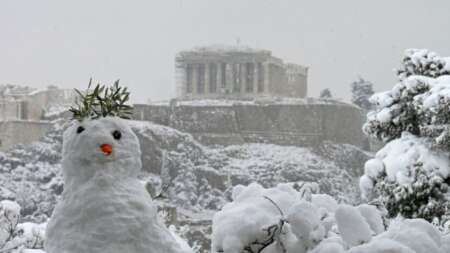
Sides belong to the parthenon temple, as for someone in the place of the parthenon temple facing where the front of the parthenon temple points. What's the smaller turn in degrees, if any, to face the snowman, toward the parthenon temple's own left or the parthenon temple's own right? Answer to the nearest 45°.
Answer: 0° — it already faces it

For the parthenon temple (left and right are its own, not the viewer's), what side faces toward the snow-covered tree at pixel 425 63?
front

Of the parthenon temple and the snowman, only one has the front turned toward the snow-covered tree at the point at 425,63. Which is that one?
the parthenon temple

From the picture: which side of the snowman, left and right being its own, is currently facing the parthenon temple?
back

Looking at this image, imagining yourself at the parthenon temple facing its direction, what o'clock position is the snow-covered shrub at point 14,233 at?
The snow-covered shrub is roughly at 12 o'clock from the parthenon temple.

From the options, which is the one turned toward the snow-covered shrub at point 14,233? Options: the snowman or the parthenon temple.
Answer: the parthenon temple

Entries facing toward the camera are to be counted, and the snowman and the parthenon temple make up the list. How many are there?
2

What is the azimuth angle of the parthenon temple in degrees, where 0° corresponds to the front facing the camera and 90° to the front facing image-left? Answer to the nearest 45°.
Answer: approximately 0°

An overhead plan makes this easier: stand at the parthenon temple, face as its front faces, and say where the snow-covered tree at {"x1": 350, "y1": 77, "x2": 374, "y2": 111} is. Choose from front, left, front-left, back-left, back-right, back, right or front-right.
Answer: left
